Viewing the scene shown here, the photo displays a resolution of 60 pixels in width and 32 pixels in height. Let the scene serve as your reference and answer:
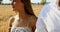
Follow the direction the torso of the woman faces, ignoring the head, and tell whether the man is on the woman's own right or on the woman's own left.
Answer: on the woman's own left
